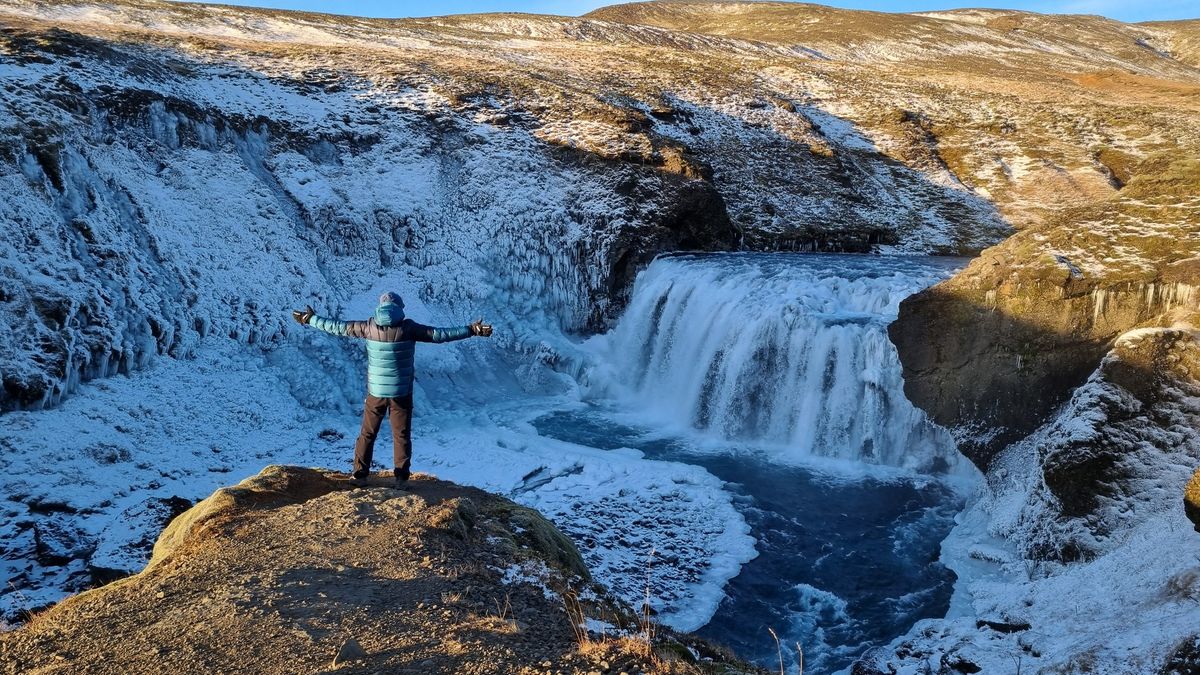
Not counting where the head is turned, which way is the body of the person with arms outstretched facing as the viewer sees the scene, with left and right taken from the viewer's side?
facing away from the viewer

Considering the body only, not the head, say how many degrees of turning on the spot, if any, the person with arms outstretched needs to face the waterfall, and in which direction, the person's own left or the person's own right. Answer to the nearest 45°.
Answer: approximately 45° to the person's own right
